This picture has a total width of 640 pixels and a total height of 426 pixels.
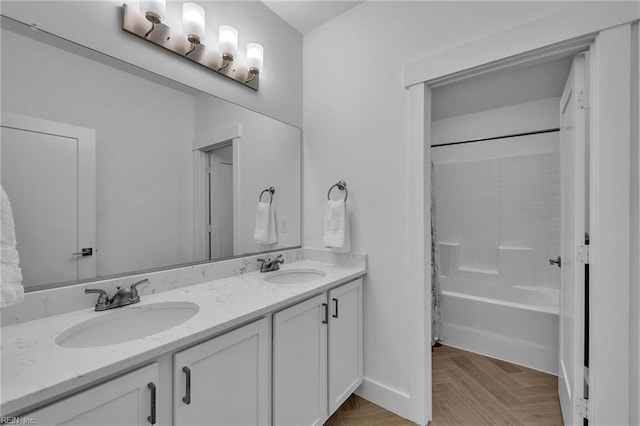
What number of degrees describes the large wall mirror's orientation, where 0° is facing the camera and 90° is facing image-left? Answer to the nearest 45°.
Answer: approximately 315°

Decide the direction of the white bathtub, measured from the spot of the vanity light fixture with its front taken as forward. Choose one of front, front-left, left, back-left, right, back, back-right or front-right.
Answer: front-left

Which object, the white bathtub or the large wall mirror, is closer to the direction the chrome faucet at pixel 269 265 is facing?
the white bathtub

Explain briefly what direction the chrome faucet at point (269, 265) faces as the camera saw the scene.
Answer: facing the viewer and to the right of the viewer

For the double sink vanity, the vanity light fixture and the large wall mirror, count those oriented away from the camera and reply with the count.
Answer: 0

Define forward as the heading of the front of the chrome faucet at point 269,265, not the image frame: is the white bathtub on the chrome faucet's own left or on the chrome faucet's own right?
on the chrome faucet's own left

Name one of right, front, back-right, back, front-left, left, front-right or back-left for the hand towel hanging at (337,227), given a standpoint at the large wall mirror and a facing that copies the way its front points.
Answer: front-left

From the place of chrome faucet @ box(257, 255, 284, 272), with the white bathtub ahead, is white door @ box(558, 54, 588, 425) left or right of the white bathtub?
right

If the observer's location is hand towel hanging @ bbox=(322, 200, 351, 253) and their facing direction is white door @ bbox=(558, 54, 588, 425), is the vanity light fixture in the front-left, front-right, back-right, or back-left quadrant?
back-right

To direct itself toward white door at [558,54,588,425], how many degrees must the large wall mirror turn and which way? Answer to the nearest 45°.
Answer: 0° — it already faces it

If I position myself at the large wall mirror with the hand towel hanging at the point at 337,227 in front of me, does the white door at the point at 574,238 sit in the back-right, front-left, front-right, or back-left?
front-right

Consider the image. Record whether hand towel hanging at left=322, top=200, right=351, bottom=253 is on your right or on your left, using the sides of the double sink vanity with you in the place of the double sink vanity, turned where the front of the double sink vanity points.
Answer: on your left

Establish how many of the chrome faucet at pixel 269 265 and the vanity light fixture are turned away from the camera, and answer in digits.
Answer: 0

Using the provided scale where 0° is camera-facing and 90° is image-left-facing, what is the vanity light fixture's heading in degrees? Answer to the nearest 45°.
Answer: approximately 315°

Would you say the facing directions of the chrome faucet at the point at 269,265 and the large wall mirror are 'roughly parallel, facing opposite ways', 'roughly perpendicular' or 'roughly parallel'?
roughly parallel
